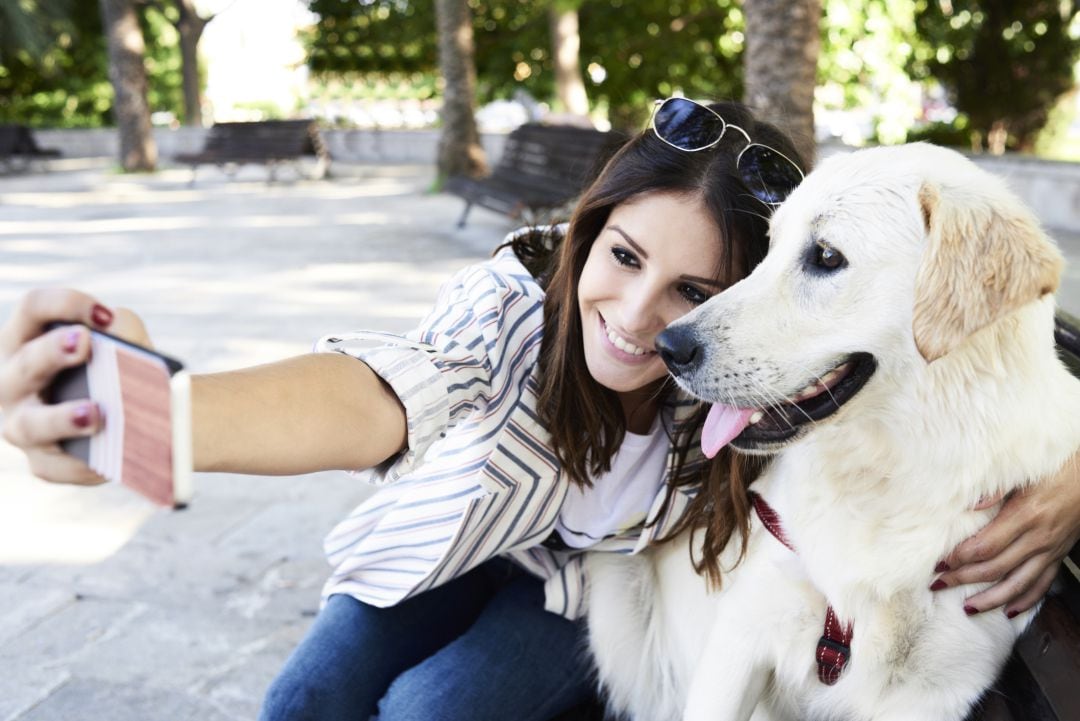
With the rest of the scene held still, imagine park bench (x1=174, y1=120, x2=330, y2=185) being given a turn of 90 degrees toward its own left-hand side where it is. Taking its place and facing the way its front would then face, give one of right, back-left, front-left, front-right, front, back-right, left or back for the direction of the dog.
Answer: front-right

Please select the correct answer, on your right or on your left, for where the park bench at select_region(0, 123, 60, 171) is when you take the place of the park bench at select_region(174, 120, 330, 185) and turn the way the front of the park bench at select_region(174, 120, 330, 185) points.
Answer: on your right

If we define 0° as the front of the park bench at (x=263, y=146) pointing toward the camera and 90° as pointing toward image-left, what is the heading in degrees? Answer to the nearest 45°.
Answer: approximately 45°

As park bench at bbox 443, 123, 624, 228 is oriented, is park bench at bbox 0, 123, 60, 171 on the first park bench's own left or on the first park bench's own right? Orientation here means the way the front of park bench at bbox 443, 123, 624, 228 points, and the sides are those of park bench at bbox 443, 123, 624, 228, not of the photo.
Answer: on the first park bench's own right

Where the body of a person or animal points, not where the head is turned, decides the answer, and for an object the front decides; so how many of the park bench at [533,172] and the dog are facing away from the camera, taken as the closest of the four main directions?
0

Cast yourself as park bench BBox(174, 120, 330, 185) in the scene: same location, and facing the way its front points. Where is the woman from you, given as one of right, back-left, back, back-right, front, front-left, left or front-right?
front-left

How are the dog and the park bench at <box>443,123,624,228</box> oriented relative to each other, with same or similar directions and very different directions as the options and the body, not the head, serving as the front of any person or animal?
same or similar directions

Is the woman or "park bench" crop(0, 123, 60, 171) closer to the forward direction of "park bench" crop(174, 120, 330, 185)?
the woman

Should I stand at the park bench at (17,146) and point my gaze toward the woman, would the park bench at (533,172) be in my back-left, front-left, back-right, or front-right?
front-left

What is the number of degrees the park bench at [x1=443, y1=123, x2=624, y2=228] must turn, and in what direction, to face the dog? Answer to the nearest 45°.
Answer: approximately 45° to its left

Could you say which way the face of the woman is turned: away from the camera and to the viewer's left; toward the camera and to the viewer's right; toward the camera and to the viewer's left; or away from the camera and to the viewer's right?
toward the camera and to the viewer's left

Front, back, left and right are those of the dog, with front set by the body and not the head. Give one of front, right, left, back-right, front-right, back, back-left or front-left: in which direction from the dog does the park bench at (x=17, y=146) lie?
right

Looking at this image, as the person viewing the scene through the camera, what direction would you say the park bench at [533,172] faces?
facing the viewer and to the left of the viewer
